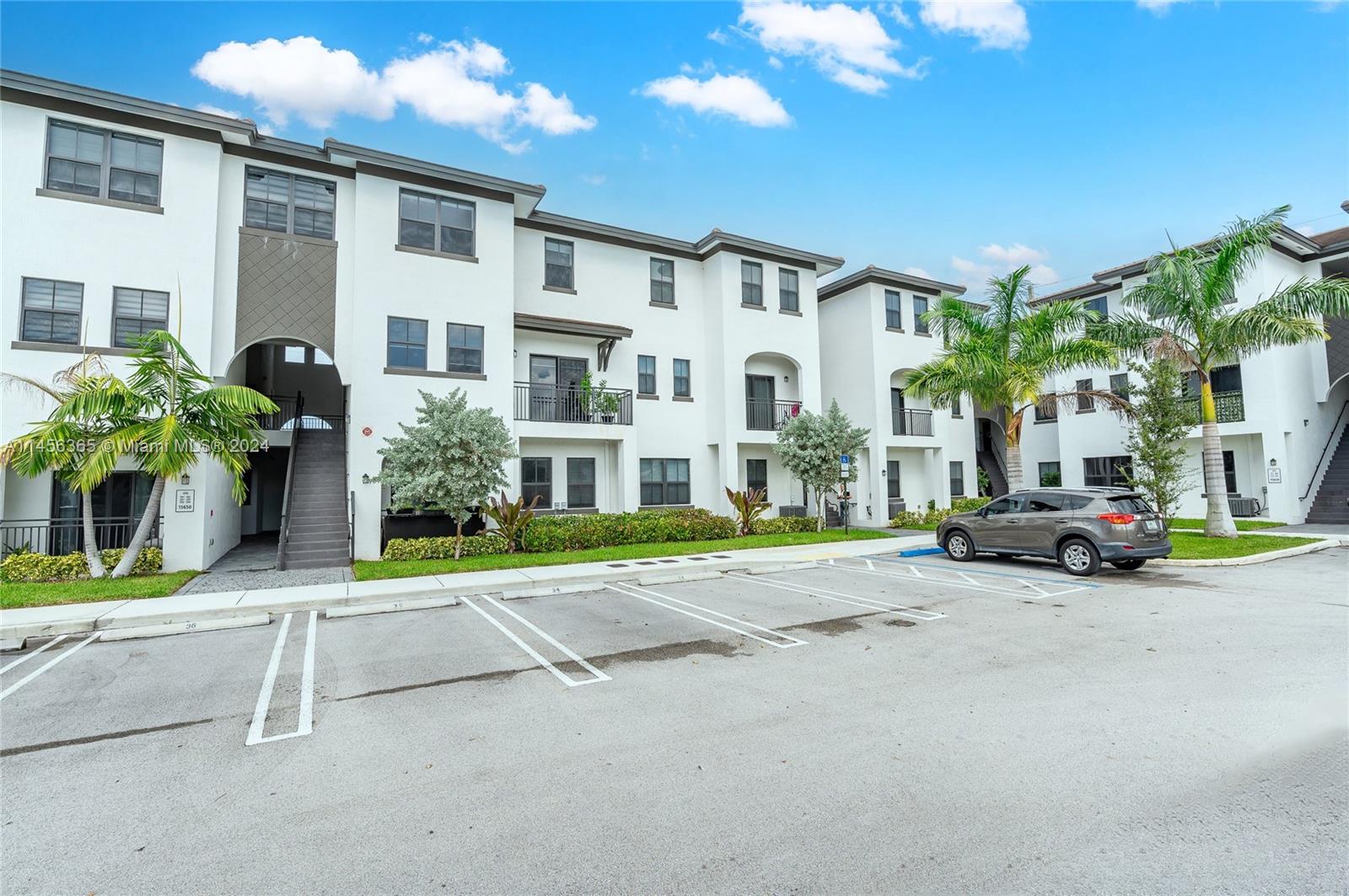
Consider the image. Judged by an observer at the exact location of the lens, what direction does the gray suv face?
facing away from the viewer and to the left of the viewer

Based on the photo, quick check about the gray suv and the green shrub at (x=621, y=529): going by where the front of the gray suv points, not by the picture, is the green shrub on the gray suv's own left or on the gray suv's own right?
on the gray suv's own left

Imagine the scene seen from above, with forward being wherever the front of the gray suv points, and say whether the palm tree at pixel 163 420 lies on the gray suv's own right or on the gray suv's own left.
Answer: on the gray suv's own left

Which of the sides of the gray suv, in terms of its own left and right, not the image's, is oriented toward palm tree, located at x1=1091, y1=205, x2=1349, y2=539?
right

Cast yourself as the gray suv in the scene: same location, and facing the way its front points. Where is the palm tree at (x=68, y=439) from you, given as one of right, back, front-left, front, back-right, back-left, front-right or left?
left

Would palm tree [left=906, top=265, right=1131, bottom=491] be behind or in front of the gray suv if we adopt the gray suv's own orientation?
in front

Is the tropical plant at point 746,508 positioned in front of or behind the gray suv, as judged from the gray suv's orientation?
in front

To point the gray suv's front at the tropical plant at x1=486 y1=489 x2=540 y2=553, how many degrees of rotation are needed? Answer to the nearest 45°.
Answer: approximately 45° to its left

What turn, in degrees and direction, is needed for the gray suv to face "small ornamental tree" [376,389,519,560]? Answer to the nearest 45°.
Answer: approximately 90° to its left
